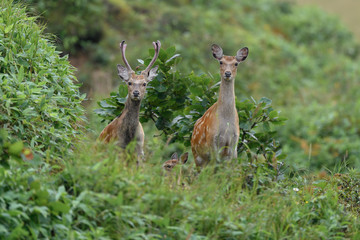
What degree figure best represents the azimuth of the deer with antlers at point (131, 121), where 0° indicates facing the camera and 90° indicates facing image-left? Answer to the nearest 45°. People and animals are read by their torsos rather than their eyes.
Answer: approximately 315°

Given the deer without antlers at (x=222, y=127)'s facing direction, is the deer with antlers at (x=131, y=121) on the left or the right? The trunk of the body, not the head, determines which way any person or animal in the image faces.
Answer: on its right
